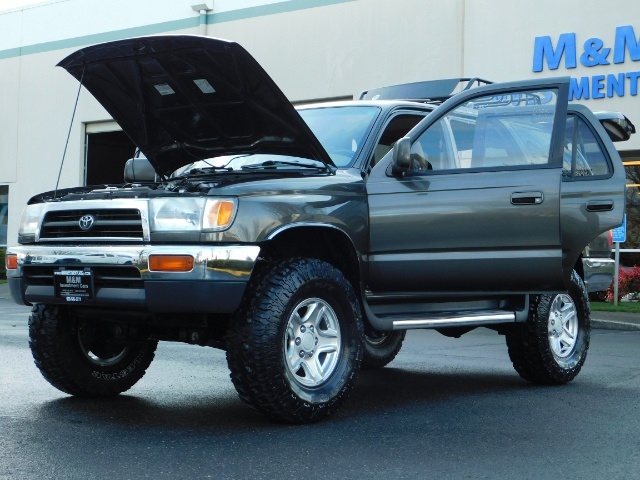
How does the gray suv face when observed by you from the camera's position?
facing the viewer and to the left of the viewer

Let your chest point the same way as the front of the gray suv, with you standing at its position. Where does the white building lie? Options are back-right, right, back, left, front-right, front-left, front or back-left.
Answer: back-right
